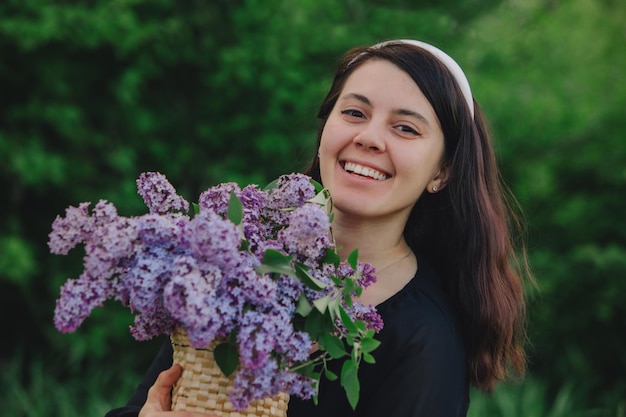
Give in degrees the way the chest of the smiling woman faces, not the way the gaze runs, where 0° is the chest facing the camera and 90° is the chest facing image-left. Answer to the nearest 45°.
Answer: approximately 45°
